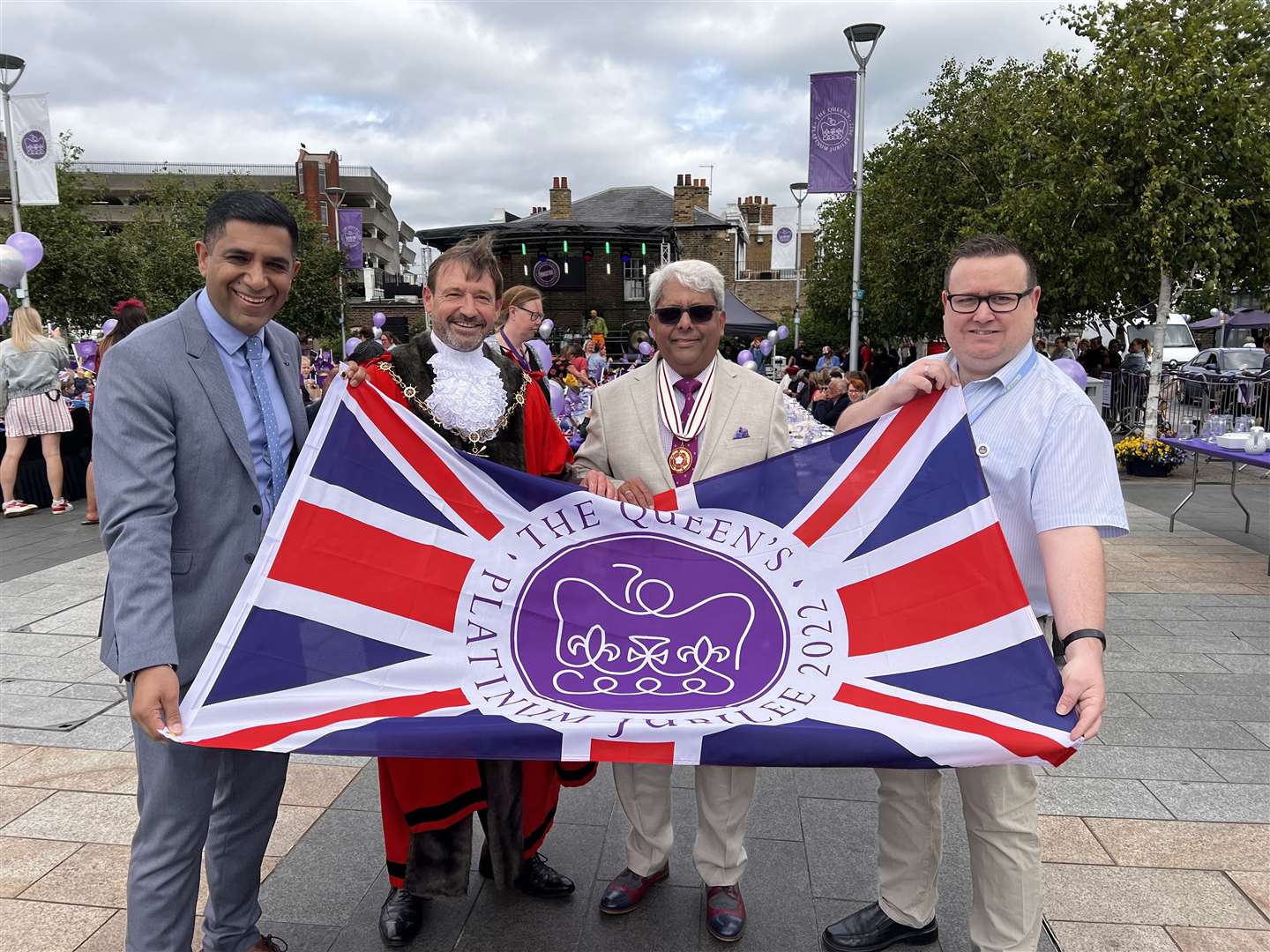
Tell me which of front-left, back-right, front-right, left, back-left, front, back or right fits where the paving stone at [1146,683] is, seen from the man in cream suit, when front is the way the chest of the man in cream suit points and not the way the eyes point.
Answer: back-left

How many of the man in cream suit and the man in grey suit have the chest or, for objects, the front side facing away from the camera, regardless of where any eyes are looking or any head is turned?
0

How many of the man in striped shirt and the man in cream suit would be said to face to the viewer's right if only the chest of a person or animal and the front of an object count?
0

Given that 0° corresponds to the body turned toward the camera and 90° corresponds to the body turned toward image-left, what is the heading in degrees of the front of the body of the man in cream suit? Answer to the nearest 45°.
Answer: approximately 0°

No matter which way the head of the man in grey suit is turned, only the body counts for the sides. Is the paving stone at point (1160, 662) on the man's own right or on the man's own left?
on the man's own left

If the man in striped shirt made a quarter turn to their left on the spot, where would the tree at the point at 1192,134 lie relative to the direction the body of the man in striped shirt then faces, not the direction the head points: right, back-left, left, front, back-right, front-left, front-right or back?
back-left

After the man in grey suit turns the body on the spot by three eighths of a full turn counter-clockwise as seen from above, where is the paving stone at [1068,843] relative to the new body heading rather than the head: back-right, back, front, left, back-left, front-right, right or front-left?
right

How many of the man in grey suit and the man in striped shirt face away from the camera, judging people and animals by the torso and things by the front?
0

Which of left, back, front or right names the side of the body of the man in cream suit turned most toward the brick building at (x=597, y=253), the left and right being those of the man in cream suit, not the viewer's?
back

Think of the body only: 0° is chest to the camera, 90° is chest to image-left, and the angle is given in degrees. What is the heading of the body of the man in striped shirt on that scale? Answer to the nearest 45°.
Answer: approximately 45°
